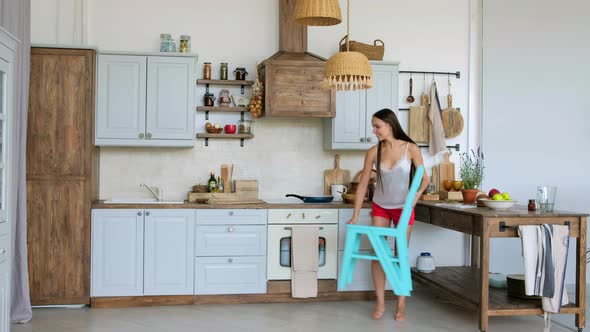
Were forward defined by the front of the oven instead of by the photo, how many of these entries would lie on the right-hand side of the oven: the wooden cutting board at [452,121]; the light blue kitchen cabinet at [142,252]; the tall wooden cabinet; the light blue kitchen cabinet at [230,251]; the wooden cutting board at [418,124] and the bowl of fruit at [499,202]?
3

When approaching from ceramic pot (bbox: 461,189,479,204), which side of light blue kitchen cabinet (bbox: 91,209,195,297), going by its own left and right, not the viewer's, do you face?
left

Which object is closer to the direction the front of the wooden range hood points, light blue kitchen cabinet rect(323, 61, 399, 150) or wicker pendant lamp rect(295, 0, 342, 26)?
the wicker pendant lamp

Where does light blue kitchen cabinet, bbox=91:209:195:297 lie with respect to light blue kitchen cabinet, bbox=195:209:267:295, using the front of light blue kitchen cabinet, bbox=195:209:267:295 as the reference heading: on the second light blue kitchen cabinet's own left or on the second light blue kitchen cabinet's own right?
on the second light blue kitchen cabinet's own right

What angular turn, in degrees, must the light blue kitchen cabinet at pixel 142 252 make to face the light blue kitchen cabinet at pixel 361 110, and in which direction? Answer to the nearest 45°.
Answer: approximately 90° to its left

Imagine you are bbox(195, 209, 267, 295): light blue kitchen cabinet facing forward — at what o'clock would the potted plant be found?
The potted plant is roughly at 9 o'clock from the light blue kitchen cabinet.

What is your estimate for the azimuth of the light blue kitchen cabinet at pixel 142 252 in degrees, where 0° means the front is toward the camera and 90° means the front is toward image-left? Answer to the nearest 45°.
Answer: approximately 0°
